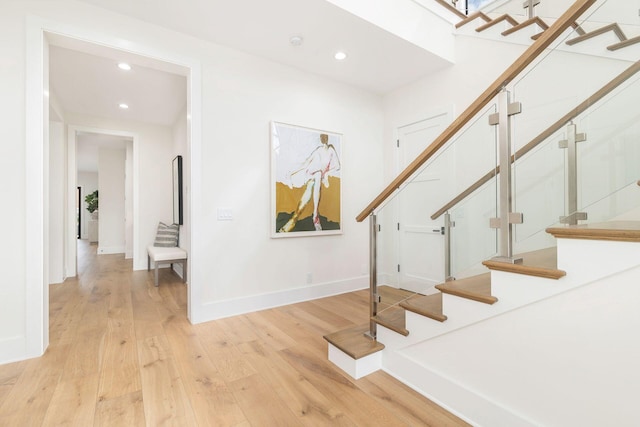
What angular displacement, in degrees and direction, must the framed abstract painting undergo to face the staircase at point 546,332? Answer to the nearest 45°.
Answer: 0° — it already faces it

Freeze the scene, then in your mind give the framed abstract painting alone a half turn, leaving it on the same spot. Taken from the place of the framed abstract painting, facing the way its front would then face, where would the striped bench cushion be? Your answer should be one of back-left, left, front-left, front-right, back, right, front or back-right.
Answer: front

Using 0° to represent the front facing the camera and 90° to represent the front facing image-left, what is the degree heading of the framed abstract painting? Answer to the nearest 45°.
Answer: approximately 315°
